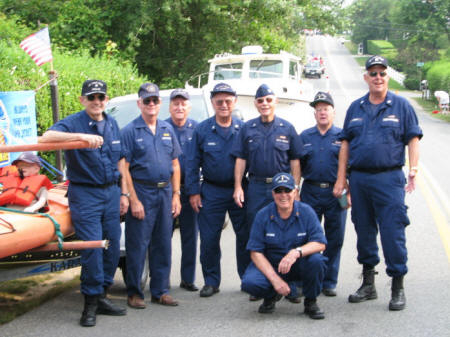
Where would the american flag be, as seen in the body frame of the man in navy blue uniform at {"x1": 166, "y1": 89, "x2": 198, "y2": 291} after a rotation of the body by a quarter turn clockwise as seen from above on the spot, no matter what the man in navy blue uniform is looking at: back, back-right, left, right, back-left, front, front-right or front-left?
front-right

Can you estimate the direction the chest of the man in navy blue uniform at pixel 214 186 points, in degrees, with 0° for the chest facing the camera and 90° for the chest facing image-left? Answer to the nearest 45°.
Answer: approximately 0°

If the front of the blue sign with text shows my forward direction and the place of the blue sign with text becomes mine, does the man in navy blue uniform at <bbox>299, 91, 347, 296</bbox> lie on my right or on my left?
on my left

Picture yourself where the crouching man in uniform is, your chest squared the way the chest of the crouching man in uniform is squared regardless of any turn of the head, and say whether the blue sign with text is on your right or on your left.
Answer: on your right

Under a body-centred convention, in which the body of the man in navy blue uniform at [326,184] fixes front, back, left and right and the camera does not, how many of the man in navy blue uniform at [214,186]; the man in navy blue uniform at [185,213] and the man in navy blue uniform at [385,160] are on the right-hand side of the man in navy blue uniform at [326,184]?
2

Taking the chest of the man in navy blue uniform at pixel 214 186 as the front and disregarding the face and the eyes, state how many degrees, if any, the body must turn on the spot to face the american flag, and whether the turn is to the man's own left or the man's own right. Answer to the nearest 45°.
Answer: approximately 135° to the man's own right

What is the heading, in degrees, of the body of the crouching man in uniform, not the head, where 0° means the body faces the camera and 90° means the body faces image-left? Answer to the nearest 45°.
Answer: approximately 0°
